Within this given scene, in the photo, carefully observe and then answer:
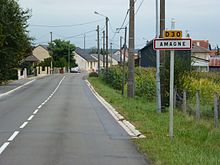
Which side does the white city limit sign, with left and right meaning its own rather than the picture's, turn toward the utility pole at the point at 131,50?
back

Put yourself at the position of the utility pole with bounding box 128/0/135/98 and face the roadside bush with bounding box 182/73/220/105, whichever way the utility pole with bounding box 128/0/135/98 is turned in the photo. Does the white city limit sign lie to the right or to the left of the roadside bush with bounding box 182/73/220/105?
right

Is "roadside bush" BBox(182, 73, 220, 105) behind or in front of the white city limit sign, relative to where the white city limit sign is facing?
behind

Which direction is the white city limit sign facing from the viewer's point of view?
toward the camera

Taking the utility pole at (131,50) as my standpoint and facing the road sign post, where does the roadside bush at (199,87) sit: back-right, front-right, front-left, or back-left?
front-left

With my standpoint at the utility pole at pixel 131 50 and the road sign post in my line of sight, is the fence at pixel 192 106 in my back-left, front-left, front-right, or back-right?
front-left

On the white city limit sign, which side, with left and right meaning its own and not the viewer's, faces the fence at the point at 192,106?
back
